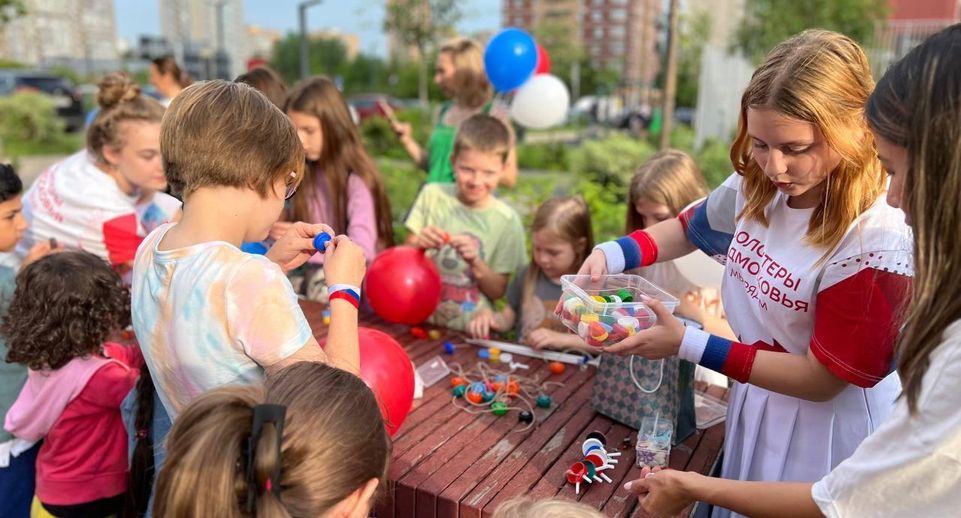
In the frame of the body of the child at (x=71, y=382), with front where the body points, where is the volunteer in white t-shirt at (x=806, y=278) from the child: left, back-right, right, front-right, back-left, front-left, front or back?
right

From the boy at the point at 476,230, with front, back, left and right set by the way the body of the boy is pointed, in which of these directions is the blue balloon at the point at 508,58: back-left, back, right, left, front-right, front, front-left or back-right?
back

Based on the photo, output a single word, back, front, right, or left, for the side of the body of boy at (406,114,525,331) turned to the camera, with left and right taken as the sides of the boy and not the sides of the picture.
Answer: front

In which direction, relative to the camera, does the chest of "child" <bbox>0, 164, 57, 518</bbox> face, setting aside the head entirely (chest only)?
to the viewer's right

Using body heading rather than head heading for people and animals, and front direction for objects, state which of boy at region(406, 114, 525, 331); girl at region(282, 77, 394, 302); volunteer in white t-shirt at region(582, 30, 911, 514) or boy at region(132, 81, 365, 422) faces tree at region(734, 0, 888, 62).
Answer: boy at region(132, 81, 365, 422)

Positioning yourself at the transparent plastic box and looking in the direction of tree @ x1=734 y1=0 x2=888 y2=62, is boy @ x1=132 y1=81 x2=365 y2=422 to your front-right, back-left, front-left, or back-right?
back-left

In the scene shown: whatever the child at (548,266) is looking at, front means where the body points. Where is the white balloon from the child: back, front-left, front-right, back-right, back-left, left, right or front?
back-right

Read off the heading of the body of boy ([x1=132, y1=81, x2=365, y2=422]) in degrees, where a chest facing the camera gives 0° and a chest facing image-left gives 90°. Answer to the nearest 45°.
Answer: approximately 225°

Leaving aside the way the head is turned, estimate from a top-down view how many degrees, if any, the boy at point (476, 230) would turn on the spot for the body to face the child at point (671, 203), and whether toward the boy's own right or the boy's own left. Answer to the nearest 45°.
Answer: approximately 45° to the boy's own left

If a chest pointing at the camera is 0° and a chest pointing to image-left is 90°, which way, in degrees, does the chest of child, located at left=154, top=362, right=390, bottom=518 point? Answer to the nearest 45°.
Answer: approximately 225°

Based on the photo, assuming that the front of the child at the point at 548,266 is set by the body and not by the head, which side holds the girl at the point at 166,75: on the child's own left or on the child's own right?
on the child's own right

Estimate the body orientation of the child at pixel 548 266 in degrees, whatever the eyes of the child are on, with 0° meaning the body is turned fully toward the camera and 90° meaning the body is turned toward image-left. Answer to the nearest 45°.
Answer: approximately 45°

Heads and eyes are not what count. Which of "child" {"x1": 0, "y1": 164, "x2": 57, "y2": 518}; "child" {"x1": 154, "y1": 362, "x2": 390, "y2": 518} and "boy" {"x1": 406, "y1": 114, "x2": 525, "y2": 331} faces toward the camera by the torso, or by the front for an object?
the boy

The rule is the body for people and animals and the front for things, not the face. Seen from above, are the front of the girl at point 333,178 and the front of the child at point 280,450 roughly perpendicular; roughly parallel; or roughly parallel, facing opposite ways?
roughly parallel, facing opposite ways

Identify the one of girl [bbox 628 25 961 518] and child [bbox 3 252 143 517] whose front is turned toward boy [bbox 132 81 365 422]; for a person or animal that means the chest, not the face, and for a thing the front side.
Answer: the girl

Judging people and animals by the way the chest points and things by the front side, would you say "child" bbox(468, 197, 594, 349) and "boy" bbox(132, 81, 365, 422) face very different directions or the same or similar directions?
very different directions
